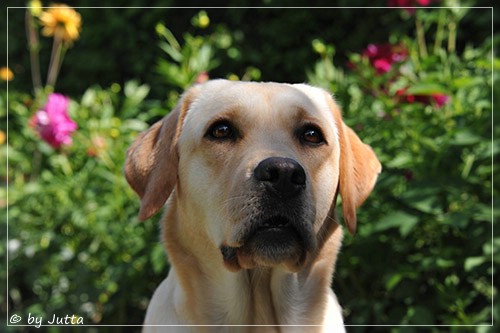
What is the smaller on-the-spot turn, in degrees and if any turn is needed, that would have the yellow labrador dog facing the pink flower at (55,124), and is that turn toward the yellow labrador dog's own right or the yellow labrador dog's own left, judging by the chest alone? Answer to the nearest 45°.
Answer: approximately 135° to the yellow labrador dog's own right

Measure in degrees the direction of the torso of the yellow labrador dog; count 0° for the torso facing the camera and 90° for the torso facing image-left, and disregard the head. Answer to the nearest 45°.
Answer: approximately 0°

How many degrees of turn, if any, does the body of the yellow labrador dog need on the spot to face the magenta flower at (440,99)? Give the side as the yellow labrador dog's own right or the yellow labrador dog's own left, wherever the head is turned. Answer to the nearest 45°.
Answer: approximately 135° to the yellow labrador dog's own left

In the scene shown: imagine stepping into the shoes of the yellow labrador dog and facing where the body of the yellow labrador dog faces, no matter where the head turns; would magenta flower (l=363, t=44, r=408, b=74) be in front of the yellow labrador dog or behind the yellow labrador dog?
behind

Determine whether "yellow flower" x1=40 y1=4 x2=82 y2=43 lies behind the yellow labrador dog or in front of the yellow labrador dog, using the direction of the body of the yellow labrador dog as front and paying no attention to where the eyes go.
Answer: behind

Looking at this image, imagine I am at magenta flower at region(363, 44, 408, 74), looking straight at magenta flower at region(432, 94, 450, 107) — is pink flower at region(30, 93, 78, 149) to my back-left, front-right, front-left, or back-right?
back-right
